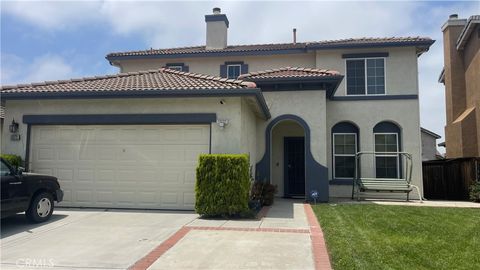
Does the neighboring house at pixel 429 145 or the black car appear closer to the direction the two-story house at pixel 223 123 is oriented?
the black car

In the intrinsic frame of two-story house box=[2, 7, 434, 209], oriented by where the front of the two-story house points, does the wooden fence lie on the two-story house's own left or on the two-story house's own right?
on the two-story house's own left

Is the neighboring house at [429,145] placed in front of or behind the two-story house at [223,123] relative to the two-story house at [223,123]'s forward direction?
behind

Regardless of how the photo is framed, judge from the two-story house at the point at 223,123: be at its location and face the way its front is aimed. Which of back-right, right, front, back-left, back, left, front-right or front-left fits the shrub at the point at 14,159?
right

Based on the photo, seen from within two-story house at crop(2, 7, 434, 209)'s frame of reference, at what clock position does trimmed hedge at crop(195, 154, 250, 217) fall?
The trimmed hedge is roughly at 12 o'clock from the two-story house.

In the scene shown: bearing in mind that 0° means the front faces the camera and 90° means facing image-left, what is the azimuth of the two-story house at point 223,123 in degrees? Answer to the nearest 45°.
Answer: approximately 0°

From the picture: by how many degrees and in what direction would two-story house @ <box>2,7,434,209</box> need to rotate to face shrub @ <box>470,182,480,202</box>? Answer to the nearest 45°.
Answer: approximately 90° to its left

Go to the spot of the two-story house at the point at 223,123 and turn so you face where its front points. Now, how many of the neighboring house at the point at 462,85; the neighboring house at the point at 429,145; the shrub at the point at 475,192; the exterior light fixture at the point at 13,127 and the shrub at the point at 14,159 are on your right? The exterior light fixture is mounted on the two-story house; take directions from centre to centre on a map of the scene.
2

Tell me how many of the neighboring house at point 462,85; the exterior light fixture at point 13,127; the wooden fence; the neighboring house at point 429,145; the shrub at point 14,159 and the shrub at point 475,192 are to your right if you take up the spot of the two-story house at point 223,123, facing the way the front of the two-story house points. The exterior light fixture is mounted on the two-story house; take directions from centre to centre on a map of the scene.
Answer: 2

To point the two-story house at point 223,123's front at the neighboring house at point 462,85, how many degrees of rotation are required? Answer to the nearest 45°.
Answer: approximately 135° to its left

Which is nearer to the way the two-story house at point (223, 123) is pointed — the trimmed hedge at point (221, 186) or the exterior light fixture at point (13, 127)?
the trimmed hedge

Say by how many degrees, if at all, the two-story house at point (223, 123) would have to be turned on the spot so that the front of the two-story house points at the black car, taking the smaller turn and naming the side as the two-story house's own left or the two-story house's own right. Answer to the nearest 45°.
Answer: approximately 45° to the two-story house's own right
